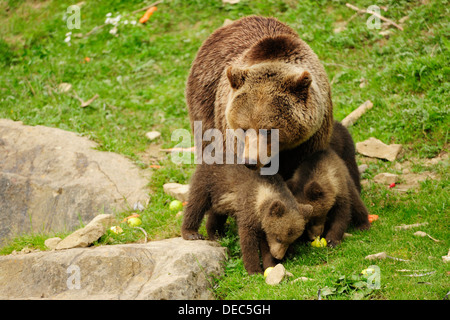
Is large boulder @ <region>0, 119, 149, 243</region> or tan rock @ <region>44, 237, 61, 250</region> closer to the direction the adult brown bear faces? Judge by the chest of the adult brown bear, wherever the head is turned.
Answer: the tan rock

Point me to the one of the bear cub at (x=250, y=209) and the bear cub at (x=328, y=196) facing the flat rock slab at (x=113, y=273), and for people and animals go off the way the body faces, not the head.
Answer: the bear cub at (x=328, y=196)

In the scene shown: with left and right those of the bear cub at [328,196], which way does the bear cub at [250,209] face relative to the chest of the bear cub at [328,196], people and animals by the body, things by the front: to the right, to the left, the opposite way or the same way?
to the left

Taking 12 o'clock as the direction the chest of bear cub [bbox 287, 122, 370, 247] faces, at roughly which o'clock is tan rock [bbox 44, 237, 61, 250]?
The tan rock is roughly at 1 o'clock from the bear cub.

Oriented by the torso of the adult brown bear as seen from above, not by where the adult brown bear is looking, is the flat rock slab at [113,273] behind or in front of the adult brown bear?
in front

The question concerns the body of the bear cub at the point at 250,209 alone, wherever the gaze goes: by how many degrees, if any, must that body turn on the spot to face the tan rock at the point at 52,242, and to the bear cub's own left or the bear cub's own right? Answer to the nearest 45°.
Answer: approximately 135° to the bear cub's own right

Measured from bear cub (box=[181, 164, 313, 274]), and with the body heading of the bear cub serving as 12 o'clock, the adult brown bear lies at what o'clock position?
The adult brown bear is roughly at 8 o'clock from the bear cub.

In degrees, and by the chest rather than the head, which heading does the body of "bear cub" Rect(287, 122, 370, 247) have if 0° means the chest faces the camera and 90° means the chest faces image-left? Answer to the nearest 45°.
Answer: approximately 45°

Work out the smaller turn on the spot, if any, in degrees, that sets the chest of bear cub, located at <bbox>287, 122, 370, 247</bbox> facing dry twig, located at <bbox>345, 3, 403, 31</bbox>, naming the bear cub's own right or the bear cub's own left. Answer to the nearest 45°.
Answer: approximately 135° to the bear cub's own right

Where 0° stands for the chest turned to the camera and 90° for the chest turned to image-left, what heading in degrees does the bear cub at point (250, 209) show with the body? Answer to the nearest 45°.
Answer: approximately 315°

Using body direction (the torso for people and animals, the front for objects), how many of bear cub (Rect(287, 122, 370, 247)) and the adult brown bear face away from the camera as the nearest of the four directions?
0

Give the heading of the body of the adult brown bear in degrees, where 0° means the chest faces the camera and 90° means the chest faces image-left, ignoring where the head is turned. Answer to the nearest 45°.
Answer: approximately 0°
